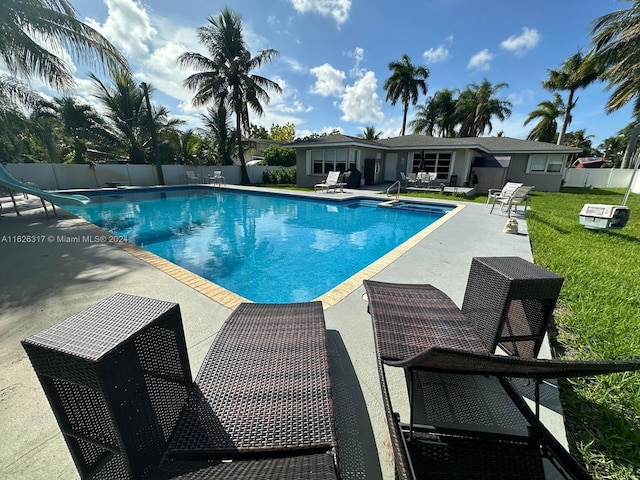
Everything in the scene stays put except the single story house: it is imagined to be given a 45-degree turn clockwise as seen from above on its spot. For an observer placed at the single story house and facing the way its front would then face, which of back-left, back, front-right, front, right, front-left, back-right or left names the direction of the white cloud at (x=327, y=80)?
right

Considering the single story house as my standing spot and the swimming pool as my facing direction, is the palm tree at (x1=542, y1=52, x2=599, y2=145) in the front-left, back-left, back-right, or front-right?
back-left

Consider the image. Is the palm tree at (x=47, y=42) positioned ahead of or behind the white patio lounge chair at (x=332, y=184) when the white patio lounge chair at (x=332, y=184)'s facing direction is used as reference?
ahead

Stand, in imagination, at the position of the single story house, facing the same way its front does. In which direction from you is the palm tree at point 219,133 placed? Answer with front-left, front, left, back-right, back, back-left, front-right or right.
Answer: right

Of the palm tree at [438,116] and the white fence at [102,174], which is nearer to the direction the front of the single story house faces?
the white fence

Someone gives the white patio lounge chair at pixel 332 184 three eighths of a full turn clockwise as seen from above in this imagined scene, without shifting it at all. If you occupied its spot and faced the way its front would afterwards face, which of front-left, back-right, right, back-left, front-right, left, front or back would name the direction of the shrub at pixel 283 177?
front-left

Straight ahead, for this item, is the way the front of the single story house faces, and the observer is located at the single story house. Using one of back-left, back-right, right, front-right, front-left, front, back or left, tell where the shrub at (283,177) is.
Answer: right

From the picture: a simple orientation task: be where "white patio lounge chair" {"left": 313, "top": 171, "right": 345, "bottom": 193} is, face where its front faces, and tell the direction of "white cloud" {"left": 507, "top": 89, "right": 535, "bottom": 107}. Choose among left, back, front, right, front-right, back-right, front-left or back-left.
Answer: back

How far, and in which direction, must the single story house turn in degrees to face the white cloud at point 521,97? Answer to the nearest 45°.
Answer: approximately 180°

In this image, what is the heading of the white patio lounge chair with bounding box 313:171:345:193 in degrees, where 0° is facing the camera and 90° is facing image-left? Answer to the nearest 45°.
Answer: approximately 45°

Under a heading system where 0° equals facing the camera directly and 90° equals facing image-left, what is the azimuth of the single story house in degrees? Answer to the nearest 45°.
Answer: approximately 0°

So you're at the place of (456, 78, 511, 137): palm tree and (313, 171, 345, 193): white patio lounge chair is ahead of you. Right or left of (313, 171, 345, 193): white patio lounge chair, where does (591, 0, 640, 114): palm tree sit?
left

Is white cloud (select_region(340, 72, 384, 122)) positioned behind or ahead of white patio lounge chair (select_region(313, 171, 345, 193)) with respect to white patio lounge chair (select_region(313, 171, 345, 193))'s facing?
behind

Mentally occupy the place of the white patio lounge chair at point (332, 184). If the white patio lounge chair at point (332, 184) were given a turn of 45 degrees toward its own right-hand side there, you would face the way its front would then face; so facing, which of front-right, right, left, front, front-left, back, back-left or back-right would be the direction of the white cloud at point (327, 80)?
right
